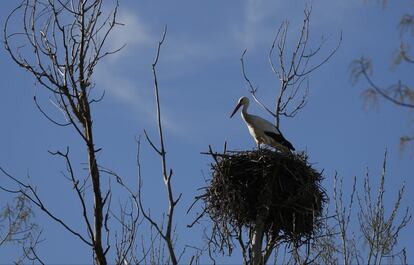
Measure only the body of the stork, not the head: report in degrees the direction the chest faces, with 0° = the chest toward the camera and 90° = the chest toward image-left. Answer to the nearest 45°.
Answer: approximately 90°
